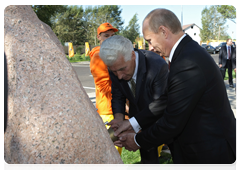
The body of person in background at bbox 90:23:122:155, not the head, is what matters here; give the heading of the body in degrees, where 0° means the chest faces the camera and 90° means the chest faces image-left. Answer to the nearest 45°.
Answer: approximately 315°

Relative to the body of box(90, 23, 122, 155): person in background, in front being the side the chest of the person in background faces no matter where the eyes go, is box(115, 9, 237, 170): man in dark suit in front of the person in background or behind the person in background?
in front

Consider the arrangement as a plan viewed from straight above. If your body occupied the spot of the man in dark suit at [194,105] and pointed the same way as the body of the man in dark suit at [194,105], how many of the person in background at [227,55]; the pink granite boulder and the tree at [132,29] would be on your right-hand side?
2

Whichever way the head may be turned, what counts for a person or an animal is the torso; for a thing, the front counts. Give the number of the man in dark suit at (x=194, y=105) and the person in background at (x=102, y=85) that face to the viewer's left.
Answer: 1

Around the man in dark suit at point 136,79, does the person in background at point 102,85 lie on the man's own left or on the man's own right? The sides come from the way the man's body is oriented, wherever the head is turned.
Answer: on the man's own right

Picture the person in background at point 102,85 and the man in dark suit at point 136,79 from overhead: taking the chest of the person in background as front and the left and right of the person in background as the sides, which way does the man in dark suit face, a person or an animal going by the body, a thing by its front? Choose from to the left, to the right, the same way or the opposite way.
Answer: to the right

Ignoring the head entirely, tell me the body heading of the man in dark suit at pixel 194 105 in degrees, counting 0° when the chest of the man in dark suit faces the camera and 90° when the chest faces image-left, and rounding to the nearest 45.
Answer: approximately 90°

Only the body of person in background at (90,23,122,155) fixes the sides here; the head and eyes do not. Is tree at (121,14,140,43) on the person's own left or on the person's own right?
on the person's own left

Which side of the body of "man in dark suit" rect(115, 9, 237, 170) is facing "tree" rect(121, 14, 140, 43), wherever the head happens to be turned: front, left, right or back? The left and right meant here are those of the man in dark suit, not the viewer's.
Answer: right

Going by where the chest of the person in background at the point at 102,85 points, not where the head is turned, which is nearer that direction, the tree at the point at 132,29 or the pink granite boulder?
the pink granite boulder

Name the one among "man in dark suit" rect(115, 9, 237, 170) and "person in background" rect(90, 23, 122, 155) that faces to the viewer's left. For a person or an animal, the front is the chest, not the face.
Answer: the man in dark suit
